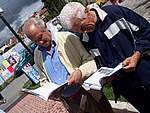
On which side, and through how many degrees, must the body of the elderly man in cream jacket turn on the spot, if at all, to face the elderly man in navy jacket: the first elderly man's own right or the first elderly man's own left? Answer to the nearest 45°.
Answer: approximately 90° to the first elderly man's own left

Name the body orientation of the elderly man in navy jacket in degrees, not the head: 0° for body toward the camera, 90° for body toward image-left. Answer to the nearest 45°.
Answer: approximately 45°
